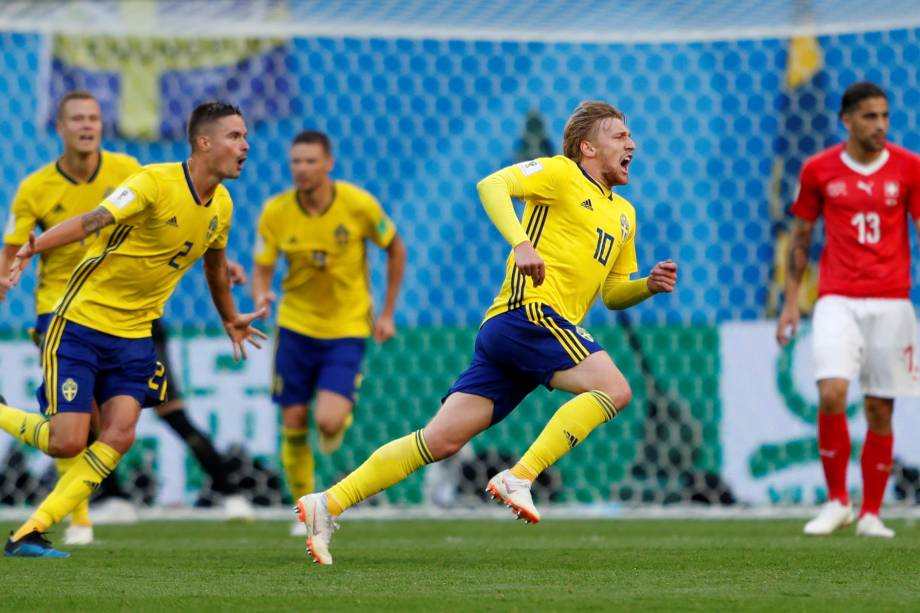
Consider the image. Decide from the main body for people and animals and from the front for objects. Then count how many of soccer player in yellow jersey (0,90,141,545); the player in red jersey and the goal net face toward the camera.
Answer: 3

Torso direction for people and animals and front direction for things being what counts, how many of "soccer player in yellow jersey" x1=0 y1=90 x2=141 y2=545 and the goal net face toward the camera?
2

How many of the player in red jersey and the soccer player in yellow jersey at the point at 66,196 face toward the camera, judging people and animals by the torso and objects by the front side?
2

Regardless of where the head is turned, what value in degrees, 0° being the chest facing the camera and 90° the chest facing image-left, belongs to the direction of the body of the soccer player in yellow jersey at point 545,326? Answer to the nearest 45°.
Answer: approximately 315°

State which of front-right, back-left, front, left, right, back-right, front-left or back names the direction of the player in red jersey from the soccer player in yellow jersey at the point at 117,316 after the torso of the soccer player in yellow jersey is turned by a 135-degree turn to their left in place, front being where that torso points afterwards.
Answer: right

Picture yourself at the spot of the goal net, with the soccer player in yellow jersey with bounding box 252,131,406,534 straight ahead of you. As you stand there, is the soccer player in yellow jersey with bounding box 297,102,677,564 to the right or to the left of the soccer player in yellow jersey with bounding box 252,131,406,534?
left

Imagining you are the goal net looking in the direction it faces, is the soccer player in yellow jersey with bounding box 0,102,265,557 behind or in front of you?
in front

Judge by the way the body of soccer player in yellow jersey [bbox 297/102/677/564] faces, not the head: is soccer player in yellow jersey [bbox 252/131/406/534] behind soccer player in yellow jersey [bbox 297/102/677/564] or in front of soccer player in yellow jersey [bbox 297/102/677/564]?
behind

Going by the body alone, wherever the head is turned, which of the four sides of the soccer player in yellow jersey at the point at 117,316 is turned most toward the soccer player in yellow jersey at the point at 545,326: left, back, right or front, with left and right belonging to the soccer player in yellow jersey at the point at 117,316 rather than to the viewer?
front

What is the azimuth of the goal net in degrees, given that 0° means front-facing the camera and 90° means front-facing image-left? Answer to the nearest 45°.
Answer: approximately 0°

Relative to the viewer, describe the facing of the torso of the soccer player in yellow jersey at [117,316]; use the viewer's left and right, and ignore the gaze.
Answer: facing the viewer and to the right of the viewer

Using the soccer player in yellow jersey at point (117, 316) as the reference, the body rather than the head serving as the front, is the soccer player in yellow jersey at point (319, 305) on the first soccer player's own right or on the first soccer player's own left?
on the first soccer player's own left

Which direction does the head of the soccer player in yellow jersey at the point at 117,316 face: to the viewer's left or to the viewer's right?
to the viewer's right

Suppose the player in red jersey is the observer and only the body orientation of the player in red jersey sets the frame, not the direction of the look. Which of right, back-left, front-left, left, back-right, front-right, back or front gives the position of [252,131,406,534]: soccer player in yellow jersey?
right
